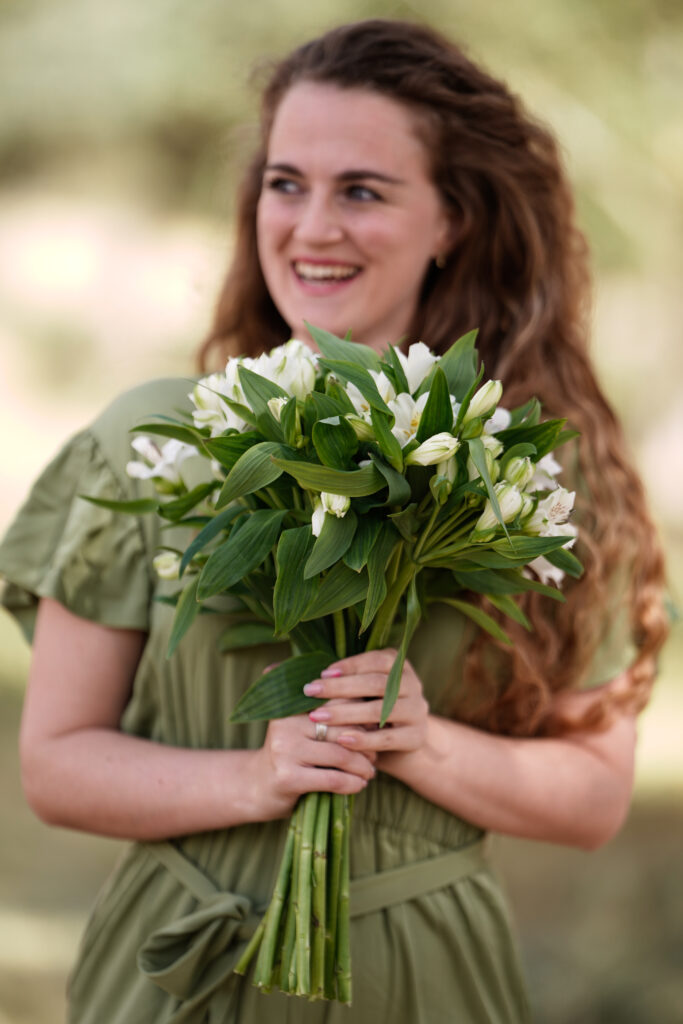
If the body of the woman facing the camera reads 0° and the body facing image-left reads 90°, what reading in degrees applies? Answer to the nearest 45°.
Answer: approximately 0°
